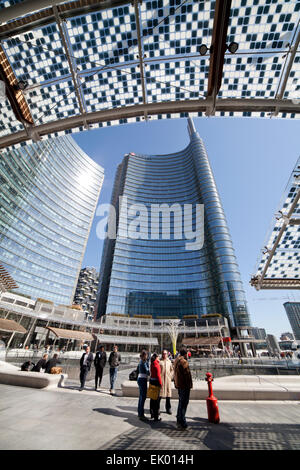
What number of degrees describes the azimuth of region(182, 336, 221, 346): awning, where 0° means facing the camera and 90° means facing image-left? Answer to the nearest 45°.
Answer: approximately 0°

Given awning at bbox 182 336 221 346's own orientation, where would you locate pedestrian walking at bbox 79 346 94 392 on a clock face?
The pedestrian walking is roughly at 12 o'clock from the awning.

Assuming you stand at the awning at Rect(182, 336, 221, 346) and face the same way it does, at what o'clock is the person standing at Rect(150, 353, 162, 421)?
The person standing is roughly at 12 o'clock from the awning.
